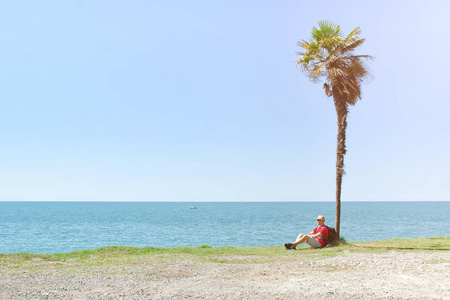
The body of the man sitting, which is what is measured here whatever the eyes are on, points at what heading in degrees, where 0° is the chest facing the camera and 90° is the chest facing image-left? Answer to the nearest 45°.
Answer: approximately 90°
